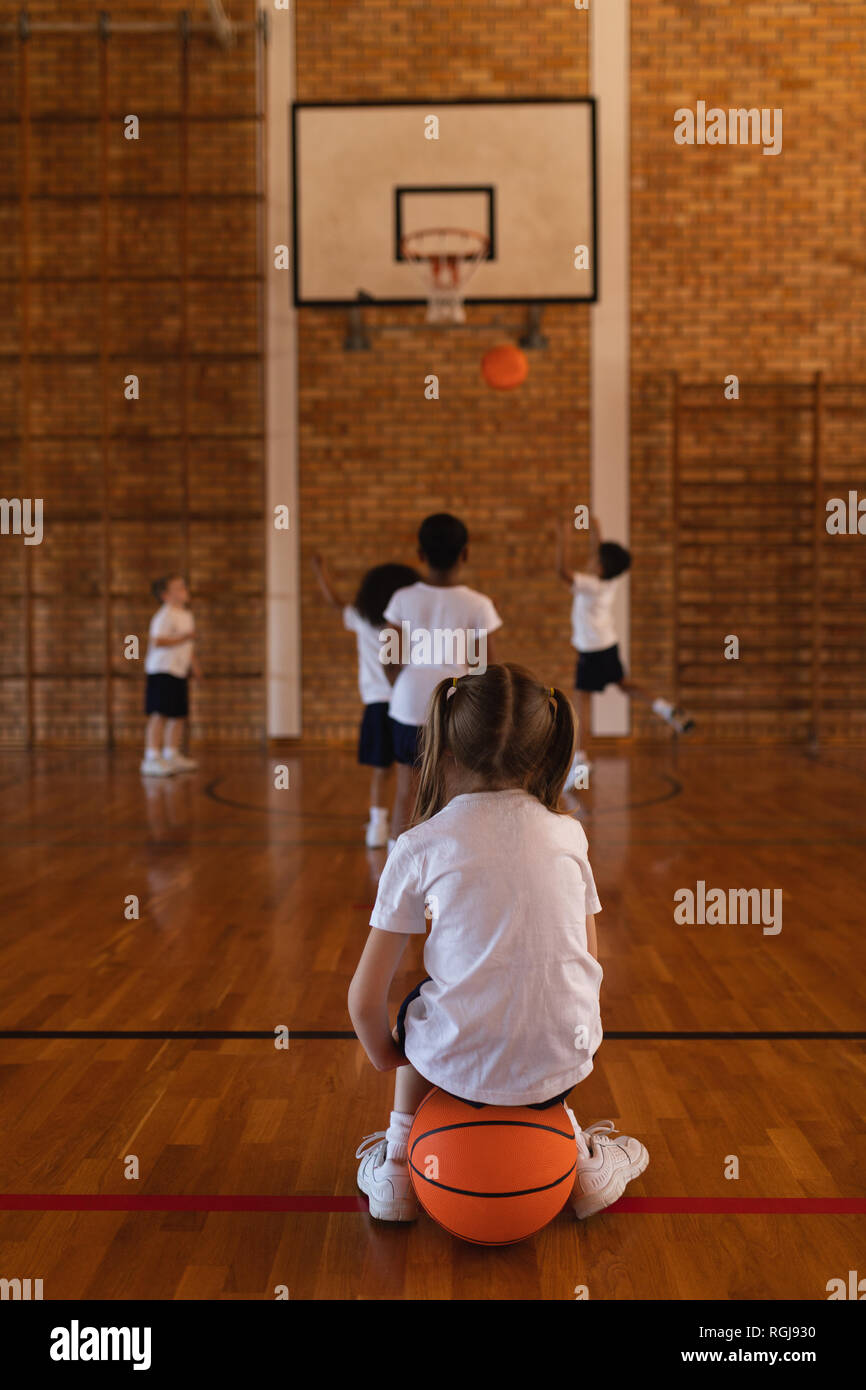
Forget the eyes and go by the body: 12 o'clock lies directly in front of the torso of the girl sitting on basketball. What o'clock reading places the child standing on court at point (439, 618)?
The child standing on court is roughly at 12 o'clock from the girl sitting on basketball.

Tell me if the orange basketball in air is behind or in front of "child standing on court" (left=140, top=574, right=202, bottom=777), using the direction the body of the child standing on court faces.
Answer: in front

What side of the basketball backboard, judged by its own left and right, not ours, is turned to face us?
front

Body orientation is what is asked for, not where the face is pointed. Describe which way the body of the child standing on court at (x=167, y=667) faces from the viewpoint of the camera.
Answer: to the viewer's right

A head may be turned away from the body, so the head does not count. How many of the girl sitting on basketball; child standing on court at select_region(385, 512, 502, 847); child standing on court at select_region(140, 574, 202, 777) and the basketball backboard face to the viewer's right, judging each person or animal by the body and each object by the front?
1

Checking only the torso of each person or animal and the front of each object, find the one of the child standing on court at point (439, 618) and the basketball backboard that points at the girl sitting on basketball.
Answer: the basketball backboard

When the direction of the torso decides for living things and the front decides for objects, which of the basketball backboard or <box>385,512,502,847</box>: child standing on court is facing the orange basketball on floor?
the basketball backboard

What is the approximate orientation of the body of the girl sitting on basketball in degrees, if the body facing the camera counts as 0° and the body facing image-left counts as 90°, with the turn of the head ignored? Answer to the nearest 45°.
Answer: approximately 180°

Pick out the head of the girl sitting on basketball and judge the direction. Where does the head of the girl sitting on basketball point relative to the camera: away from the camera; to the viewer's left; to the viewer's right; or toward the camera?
away from the camera

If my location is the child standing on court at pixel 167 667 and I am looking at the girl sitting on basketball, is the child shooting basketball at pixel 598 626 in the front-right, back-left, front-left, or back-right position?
front-left

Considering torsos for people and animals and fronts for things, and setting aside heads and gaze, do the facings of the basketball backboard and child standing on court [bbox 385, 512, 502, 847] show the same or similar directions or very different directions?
very different directions

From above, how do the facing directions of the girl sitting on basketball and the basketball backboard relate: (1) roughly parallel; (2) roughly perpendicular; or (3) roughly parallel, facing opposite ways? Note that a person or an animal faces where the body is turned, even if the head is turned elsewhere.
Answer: roughly parallel, facing opposite ways

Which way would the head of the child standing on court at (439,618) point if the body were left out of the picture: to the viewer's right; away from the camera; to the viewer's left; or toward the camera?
away from the camera

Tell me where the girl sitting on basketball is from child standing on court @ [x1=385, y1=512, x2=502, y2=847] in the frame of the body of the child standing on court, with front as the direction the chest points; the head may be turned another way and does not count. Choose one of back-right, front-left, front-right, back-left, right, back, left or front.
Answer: back

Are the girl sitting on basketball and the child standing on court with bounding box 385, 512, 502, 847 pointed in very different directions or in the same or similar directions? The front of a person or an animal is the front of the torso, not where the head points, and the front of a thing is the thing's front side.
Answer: same or similar directions

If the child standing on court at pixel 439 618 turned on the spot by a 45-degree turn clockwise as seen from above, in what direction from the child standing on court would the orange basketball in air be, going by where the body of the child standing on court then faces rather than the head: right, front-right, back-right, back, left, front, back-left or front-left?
front-left

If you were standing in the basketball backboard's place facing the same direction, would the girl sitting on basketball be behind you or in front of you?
in front
